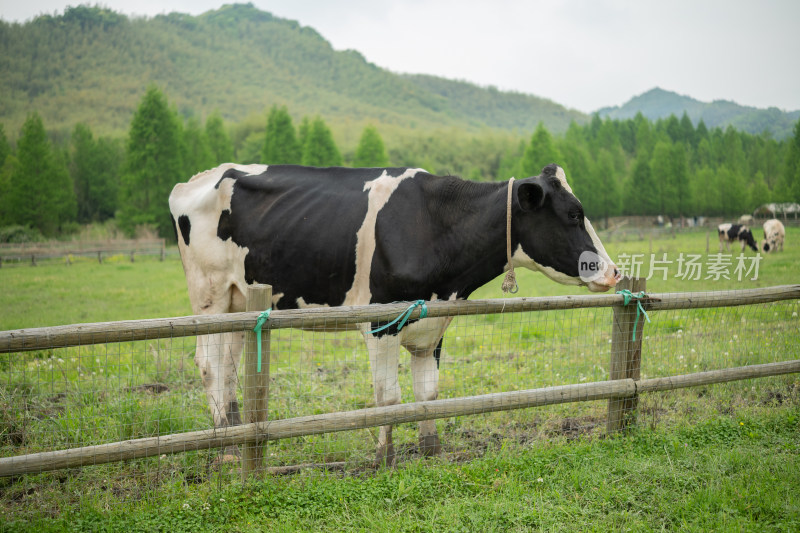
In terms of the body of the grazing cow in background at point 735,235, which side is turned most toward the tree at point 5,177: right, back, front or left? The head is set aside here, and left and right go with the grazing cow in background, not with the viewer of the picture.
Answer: back

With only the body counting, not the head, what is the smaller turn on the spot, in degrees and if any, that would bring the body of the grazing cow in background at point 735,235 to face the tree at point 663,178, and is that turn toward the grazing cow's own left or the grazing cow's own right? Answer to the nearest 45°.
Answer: approximately 90° to the grazing cow's own left

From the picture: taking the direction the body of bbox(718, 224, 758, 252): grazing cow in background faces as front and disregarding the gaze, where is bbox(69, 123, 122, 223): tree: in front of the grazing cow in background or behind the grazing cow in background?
behind

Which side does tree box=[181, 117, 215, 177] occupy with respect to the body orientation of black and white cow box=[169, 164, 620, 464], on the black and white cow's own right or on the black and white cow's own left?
on the black and white cow's own left

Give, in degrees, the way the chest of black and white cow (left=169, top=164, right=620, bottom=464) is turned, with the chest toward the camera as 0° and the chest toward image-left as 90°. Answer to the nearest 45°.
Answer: approximately 270°

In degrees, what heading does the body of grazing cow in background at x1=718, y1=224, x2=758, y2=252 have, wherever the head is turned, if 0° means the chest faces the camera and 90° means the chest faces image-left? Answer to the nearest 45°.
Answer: approximately 270°

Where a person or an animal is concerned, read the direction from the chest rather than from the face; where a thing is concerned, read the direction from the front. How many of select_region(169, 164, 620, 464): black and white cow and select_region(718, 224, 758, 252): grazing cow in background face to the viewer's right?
2

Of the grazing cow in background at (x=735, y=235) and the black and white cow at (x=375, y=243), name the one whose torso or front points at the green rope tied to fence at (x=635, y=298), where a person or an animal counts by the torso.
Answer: the black and white cow

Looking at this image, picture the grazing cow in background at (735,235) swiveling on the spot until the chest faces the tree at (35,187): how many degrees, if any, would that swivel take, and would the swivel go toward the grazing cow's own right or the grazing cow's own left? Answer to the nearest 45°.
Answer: approximately 180°
